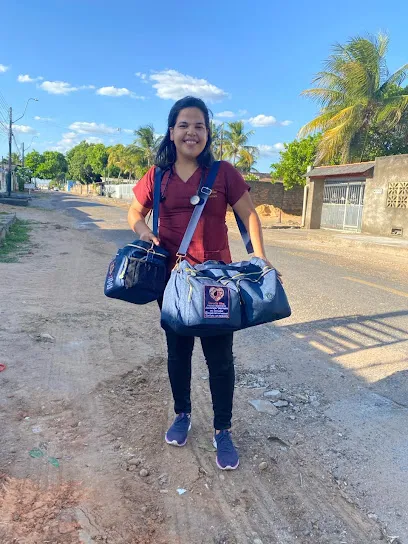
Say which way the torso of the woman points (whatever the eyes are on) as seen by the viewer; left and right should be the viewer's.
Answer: facing the viewer

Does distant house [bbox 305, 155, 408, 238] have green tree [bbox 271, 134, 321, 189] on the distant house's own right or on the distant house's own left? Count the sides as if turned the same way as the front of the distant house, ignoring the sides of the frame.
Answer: on the distant house's own right

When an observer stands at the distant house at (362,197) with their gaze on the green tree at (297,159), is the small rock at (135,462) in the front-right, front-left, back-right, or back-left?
back-left

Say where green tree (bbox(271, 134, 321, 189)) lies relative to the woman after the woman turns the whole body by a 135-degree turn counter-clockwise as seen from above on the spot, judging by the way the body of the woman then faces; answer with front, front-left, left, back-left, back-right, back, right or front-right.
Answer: front-left

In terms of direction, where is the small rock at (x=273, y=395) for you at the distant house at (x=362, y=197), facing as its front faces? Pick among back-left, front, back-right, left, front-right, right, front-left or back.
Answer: front-left

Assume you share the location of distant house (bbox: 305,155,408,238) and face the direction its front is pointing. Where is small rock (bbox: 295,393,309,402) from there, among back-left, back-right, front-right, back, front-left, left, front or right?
front-left

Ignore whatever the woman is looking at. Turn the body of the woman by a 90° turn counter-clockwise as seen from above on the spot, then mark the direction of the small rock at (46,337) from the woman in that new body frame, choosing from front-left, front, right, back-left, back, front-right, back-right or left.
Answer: back-left

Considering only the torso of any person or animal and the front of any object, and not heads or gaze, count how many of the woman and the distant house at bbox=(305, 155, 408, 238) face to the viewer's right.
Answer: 0

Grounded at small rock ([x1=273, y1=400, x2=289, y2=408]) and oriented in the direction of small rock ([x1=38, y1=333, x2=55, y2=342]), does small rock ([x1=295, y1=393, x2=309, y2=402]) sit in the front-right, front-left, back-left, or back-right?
back-right

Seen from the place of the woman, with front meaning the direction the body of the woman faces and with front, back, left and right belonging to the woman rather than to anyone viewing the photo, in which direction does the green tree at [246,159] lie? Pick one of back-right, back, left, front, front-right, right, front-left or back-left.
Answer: back

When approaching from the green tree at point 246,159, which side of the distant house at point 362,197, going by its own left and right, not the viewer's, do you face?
right

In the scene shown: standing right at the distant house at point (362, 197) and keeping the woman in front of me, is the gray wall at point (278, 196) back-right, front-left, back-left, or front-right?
back-right

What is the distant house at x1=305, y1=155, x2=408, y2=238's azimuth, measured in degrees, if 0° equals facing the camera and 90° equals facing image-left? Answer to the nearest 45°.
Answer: approximately 45°
